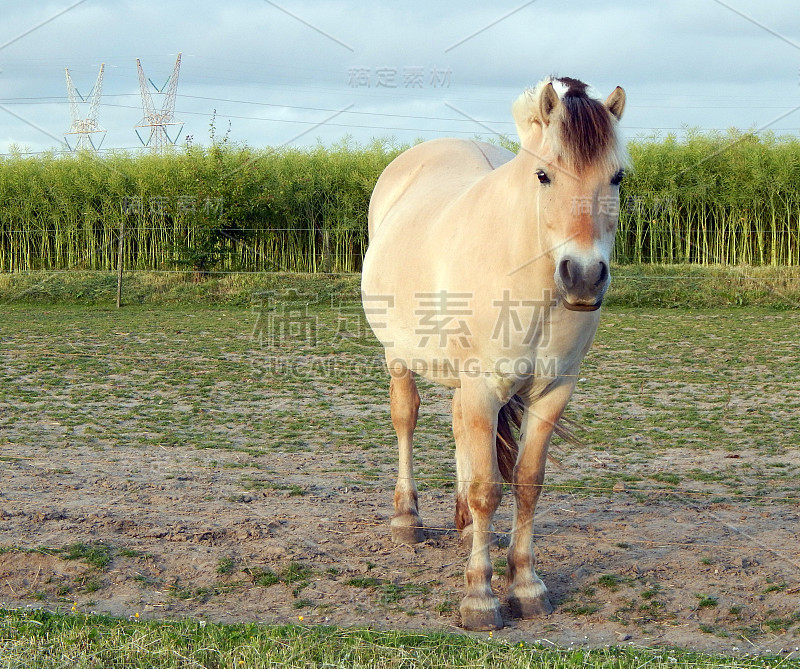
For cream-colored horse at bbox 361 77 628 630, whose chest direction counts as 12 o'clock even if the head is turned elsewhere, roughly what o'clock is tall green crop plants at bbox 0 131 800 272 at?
The tall green crop plants is roughly at 7 o'clock from the cream-colored horse.

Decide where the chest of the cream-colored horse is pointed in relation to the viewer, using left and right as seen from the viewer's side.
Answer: facing the viewer and to the right of the viewer
